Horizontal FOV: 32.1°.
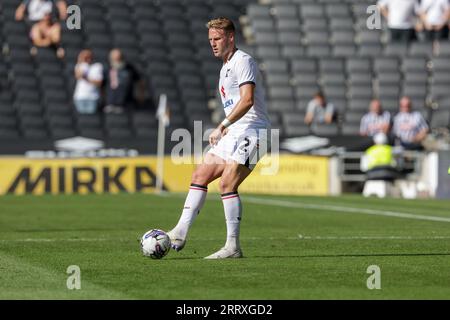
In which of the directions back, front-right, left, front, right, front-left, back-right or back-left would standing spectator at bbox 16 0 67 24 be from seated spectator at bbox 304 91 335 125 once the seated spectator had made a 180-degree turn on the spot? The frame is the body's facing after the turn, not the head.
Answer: left

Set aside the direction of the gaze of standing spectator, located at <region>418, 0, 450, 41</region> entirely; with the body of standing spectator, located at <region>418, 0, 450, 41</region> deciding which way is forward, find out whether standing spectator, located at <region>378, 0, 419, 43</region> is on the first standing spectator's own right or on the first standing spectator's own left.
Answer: on the first standing spectator's own right

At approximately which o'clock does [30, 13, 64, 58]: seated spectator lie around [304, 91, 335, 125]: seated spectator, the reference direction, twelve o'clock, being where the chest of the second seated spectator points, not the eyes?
The [30, 13, 64, 58]: seated spectator is roughly at 3 o'clock from the [304, 91, 335, 125]: seated spectator.

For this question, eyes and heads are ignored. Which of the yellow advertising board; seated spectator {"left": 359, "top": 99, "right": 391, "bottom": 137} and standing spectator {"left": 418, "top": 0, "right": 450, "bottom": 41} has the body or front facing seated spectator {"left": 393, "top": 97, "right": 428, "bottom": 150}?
standing spectator {"left": 418, "top": 0, "right": 450, "bottom": 41}

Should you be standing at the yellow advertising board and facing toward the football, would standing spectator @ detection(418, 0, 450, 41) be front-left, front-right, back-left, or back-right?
back-left

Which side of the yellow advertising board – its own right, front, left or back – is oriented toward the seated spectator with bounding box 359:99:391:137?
left

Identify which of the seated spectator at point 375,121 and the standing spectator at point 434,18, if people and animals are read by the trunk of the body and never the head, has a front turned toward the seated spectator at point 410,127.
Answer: the standing spectator at point 434,18

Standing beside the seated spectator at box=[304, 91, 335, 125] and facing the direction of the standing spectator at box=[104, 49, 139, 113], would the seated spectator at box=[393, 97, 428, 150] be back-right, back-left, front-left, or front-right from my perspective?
back-left
